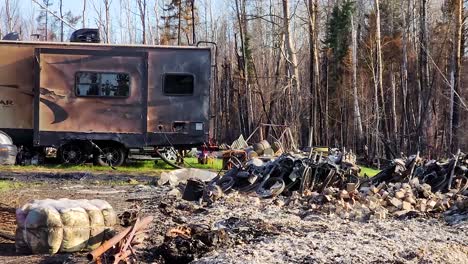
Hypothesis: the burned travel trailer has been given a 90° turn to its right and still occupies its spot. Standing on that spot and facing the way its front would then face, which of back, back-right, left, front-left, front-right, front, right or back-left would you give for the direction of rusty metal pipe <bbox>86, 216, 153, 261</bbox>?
back
